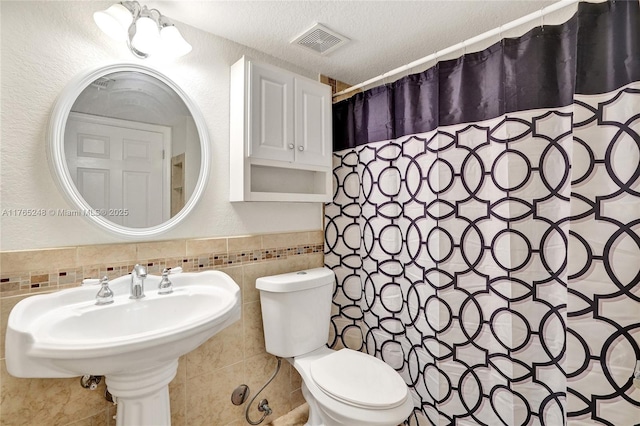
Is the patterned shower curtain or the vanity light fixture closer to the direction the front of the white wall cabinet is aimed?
the patterned shower curtain

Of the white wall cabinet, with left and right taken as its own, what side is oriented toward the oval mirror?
right

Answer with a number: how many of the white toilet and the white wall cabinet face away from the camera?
0

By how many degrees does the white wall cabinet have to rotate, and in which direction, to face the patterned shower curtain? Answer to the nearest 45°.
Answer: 0° — it already faces it

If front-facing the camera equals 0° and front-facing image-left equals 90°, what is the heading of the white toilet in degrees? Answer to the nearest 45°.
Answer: approximately 315°

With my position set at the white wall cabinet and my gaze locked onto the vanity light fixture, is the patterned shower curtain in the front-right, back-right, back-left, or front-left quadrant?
back-left
